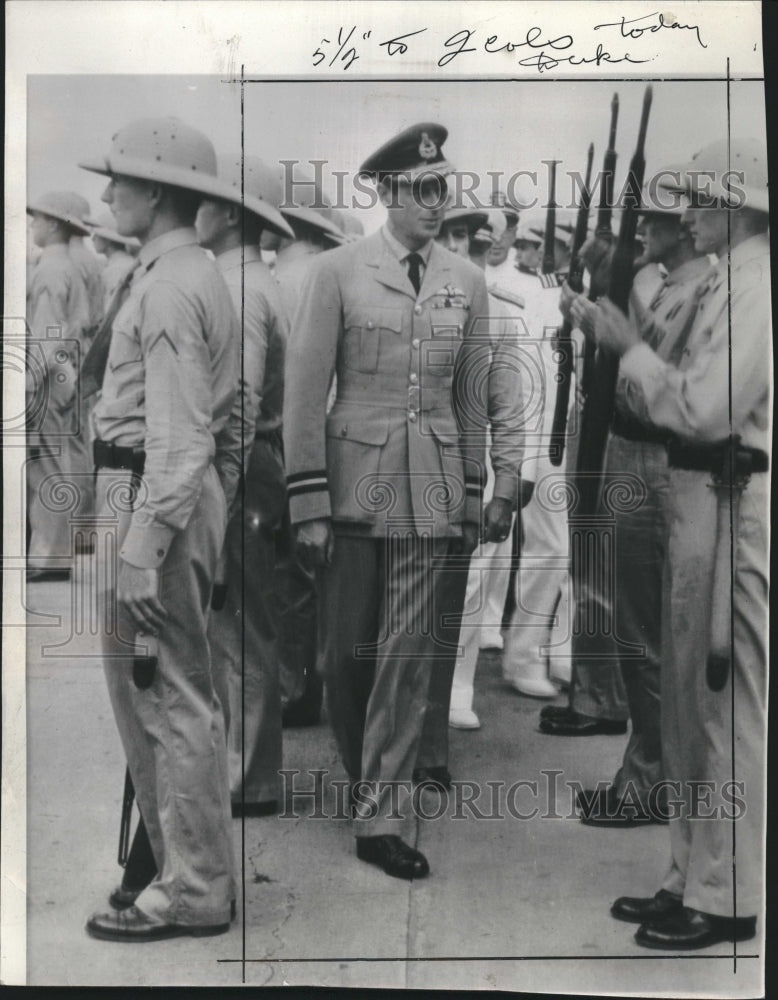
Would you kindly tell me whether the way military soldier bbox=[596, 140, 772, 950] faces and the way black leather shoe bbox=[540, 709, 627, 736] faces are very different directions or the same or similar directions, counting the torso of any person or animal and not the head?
same or similar directions

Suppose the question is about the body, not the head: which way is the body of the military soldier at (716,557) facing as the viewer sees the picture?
to the viewer's left

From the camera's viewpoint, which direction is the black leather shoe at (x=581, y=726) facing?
to the viewer's left
